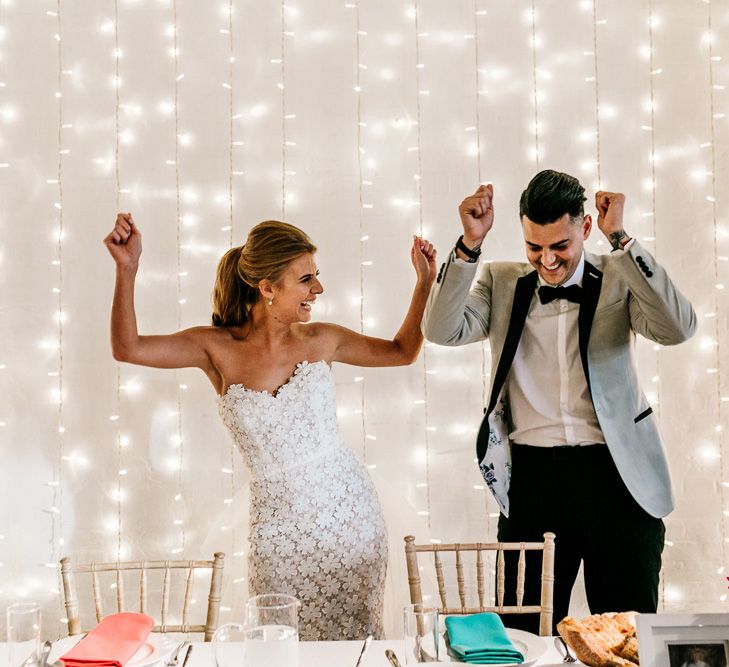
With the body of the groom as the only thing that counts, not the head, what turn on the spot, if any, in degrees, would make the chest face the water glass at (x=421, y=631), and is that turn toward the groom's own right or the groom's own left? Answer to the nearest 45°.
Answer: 0° — they already face it

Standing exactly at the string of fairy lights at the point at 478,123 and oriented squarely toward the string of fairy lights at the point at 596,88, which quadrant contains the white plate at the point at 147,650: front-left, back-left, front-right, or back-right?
back-right

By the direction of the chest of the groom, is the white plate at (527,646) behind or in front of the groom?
in front

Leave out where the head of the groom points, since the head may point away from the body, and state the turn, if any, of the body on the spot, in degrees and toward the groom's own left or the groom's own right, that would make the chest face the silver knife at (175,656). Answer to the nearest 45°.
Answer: approximately 45° to the groom's own right

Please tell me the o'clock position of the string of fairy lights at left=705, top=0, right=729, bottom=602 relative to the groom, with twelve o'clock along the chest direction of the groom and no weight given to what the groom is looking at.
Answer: The string of fairy lights is roughly at 7 o'clock from the groom.

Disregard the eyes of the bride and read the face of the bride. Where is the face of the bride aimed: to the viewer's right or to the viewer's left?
to the viewer's right

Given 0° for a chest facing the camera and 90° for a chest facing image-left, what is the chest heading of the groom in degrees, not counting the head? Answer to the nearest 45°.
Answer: approximately 0°

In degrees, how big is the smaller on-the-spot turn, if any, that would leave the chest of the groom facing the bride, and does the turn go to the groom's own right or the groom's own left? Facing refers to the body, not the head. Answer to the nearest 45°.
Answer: approximately 90° to the groom's own right

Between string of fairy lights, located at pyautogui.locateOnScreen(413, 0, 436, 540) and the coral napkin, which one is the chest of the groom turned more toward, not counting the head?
the coral napkin
